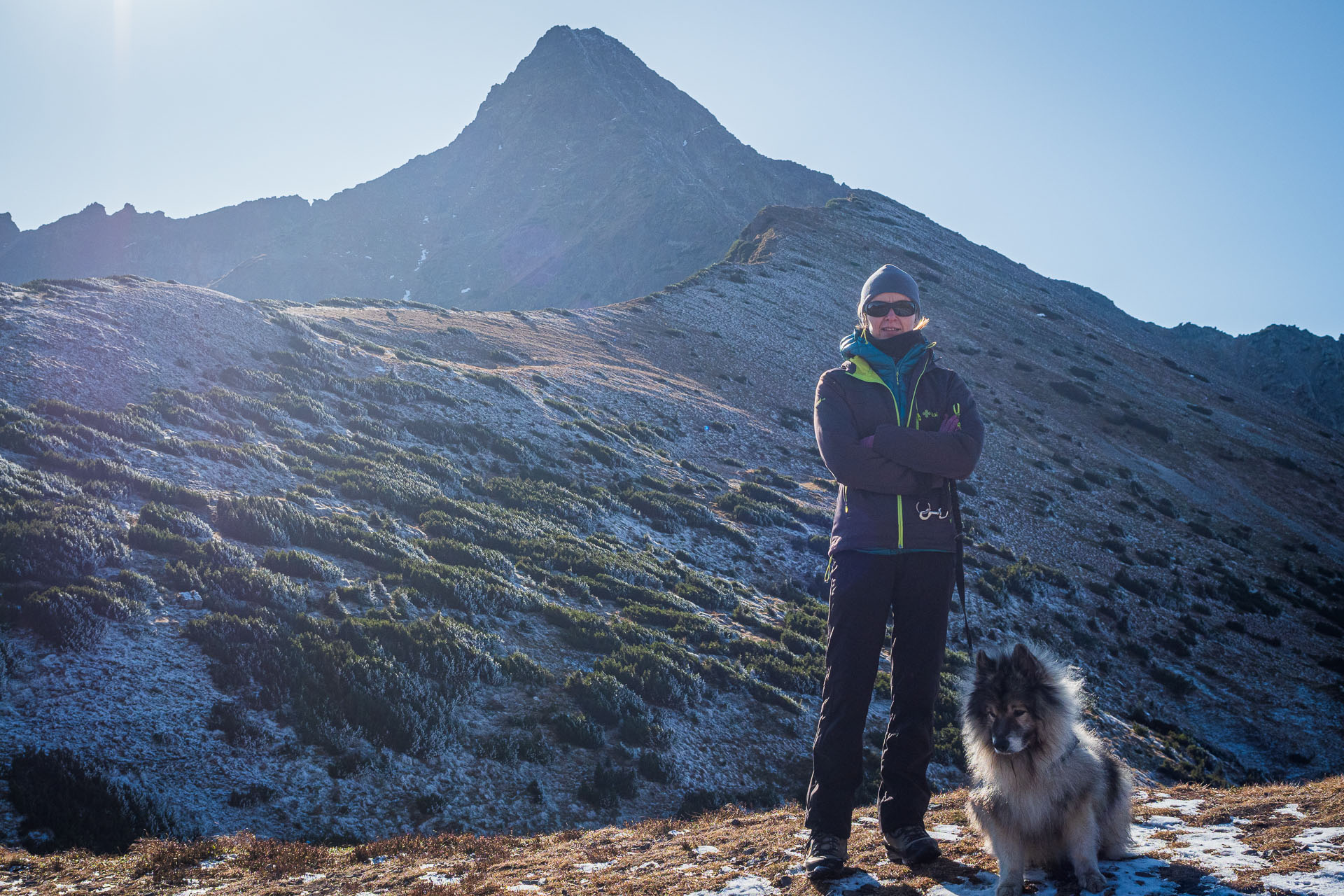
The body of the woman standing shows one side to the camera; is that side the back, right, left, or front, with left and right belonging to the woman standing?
front

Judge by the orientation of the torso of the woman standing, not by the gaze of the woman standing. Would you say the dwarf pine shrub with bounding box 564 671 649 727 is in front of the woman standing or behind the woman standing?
behind

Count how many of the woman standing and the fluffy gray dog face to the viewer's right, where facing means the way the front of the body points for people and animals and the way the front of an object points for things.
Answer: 0

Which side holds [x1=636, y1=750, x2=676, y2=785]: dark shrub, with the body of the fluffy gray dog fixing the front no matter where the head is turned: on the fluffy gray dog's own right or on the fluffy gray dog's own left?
on the fluffy gray dog's own right

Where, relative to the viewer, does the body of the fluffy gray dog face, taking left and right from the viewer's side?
facing the viewer and to the left of the viewer
